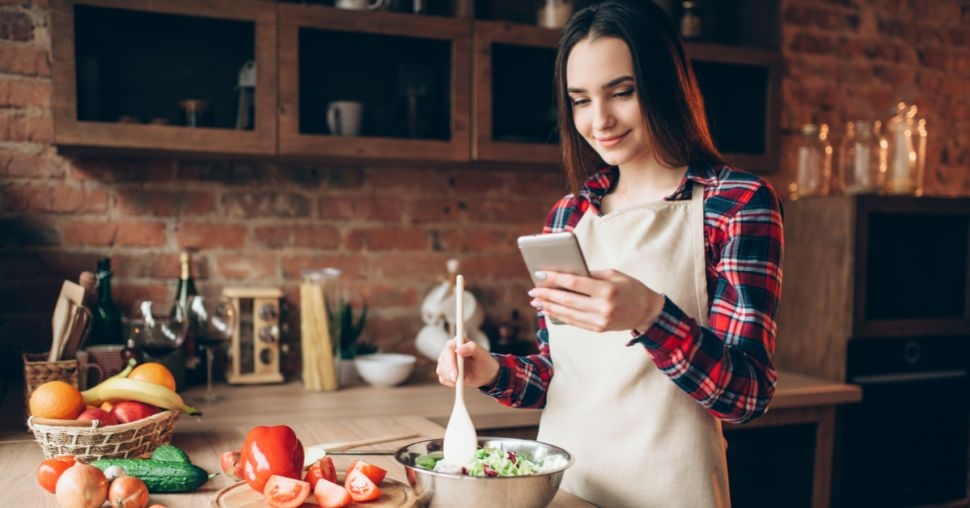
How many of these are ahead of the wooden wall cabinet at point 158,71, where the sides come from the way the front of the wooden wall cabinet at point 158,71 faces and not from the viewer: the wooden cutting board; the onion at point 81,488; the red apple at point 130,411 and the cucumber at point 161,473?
4

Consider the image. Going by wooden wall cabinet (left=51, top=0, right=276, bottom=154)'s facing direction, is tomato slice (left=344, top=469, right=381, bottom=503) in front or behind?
in front

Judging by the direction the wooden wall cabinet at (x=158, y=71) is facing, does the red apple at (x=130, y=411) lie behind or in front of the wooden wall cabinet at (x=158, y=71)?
in front

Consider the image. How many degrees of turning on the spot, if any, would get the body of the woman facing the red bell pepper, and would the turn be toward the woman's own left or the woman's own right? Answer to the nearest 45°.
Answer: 0° — they already face it

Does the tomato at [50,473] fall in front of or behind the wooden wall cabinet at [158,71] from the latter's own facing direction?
in front

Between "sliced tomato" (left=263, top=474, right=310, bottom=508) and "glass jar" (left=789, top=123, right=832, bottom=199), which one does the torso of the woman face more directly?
the sliced tomato

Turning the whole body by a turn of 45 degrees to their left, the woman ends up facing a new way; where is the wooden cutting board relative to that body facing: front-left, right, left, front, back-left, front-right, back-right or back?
front-right

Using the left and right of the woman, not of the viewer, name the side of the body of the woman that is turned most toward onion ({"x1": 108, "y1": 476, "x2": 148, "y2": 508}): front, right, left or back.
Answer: front

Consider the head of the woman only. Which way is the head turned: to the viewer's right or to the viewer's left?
to the viewer's left

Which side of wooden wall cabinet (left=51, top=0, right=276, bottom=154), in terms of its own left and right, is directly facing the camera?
front

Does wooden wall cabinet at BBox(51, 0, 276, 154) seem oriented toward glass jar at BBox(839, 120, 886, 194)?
no

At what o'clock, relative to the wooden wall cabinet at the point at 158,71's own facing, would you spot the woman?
The woman is roughly at 11 o'clock from the wooden wall cabinet.

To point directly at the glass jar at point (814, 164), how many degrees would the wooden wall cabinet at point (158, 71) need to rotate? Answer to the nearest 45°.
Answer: approximately 90° to its left

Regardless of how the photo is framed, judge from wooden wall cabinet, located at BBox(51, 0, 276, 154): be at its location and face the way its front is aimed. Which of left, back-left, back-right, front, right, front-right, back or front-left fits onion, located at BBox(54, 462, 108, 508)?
front

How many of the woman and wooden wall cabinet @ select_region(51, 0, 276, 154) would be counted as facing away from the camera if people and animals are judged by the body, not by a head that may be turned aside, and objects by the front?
0

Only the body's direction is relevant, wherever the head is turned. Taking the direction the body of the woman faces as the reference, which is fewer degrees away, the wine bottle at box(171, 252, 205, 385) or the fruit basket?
the fruit basket

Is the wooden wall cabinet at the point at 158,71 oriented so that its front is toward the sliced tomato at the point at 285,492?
yes

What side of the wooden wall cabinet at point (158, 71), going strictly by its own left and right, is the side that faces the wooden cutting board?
front
